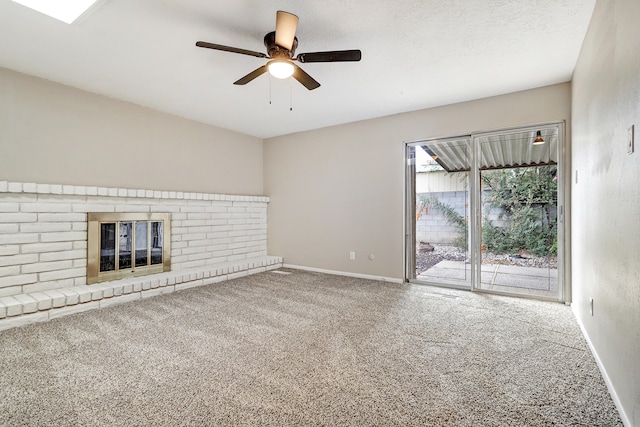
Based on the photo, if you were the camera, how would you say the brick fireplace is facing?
facing the viewer and to the right of the viewer

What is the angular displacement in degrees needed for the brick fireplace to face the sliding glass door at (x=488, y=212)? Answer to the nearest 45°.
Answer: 0° — it already faces it

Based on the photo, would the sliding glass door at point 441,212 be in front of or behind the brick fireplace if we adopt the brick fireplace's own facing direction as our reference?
in front

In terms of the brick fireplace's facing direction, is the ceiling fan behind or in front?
in front

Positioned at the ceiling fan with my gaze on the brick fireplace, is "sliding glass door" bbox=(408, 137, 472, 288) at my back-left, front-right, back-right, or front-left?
back-right
